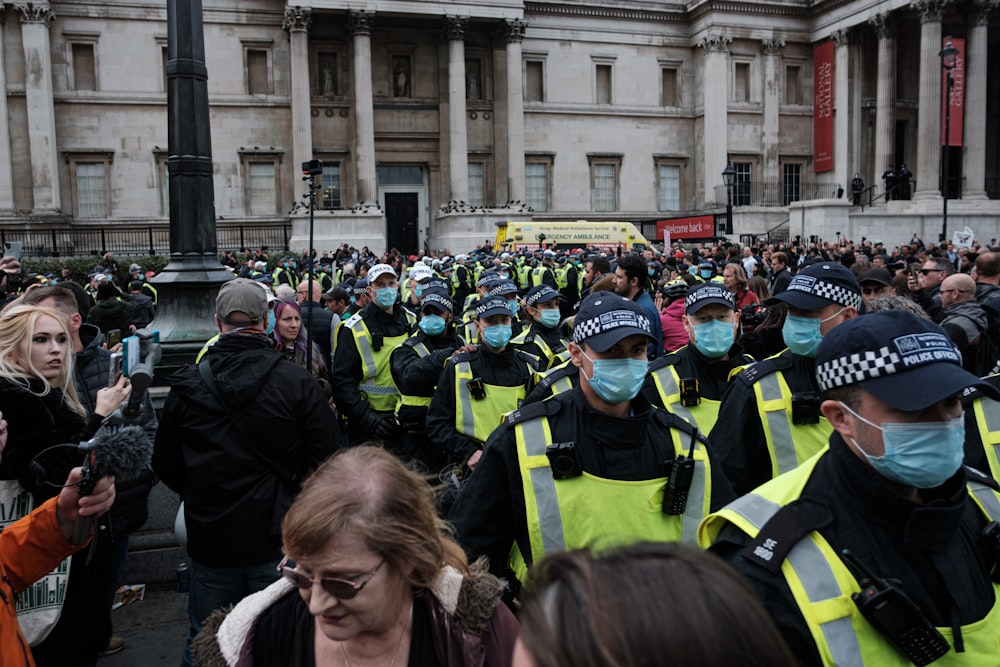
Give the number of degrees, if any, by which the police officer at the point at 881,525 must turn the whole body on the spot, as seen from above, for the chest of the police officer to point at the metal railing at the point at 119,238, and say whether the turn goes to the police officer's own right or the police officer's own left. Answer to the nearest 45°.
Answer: approximately 180°

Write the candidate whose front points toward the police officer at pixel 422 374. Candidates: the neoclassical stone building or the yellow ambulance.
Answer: the neoclassical stone building

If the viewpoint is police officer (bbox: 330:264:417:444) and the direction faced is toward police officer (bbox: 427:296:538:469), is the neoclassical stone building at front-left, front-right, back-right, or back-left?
back-left

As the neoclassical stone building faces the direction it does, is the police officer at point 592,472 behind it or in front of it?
in front

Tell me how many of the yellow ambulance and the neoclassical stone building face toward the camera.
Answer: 1
